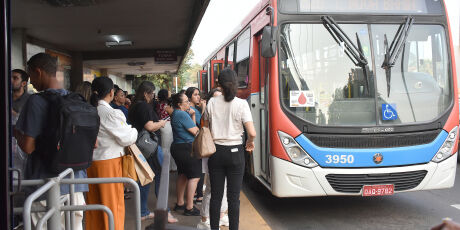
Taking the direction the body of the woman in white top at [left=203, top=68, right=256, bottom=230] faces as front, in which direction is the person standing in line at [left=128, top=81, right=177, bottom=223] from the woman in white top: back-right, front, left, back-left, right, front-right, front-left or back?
front-left

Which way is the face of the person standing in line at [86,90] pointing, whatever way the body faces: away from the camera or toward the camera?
away from the camera

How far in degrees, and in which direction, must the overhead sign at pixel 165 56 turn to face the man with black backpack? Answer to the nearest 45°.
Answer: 0° — it already faces them

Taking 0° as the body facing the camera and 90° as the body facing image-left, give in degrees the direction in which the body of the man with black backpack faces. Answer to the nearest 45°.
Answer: approximately 135°

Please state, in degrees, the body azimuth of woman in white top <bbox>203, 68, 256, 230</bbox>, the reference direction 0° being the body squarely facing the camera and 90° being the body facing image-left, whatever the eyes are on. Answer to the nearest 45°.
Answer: approximately 180°

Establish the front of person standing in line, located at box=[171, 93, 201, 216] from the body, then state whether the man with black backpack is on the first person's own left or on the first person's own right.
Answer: on the first person's own right

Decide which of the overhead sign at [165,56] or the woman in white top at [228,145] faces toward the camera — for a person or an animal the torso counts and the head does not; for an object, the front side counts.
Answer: the overhead sign

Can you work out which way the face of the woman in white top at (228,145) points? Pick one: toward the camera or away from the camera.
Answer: away from the camera

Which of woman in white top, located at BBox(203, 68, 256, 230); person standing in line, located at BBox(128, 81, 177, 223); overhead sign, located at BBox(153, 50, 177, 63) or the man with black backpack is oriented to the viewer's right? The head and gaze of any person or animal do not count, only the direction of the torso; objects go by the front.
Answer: the person standing in line

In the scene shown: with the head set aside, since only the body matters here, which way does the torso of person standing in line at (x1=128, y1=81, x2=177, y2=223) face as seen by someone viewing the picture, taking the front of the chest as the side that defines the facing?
to the viewer's right

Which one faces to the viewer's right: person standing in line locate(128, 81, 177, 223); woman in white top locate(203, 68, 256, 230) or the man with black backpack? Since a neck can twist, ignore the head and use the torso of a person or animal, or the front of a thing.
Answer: the person standing in line

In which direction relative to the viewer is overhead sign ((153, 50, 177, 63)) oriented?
toward the camera
